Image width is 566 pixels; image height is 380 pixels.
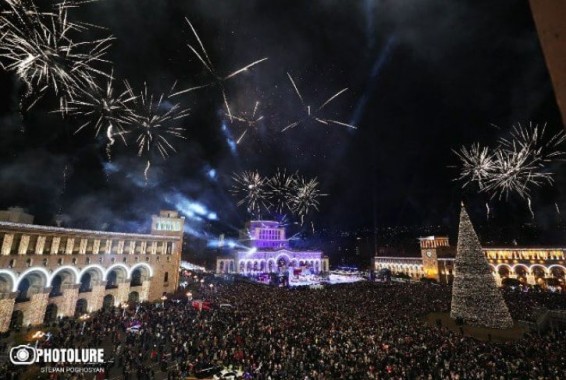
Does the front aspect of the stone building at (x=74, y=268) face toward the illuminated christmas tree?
yes

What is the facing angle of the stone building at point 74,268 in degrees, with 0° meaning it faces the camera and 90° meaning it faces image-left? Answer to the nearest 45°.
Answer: approximately 315°
